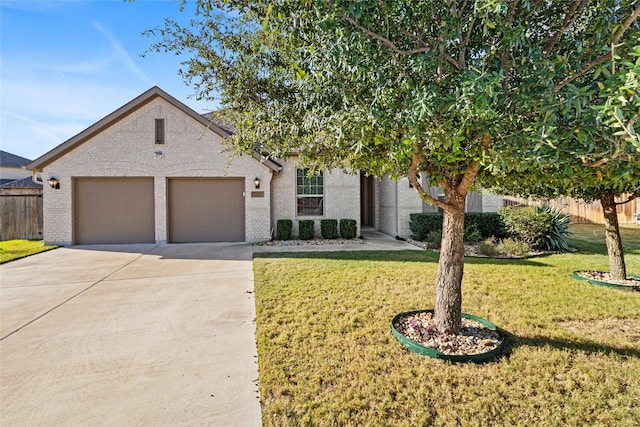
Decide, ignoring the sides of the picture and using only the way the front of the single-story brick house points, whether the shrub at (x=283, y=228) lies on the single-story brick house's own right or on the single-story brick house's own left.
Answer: on the single-story brick house's own left

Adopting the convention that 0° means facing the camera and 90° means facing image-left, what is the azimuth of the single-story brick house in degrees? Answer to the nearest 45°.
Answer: approximately 0°

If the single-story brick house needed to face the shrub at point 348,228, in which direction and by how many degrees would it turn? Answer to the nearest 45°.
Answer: approximately 90° to its left

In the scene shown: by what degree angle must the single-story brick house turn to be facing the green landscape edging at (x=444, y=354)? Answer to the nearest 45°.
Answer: approximately 45° to its left

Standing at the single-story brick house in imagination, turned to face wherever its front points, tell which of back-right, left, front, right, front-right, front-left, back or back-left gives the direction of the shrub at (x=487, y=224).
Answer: left

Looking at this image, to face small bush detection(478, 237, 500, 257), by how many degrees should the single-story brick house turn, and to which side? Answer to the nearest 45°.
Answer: approximately 90° to its left

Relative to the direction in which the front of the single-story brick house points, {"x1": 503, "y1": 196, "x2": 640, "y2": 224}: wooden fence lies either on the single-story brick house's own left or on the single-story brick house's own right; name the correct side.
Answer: on the single-story brick house's own left

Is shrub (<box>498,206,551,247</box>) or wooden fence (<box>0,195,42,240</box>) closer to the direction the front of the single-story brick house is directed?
the shrub

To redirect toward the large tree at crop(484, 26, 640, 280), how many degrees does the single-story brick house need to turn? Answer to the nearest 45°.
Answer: approximately 45° to its left

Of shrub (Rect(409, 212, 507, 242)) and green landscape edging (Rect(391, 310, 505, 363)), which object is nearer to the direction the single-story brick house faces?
the green landscape edging
